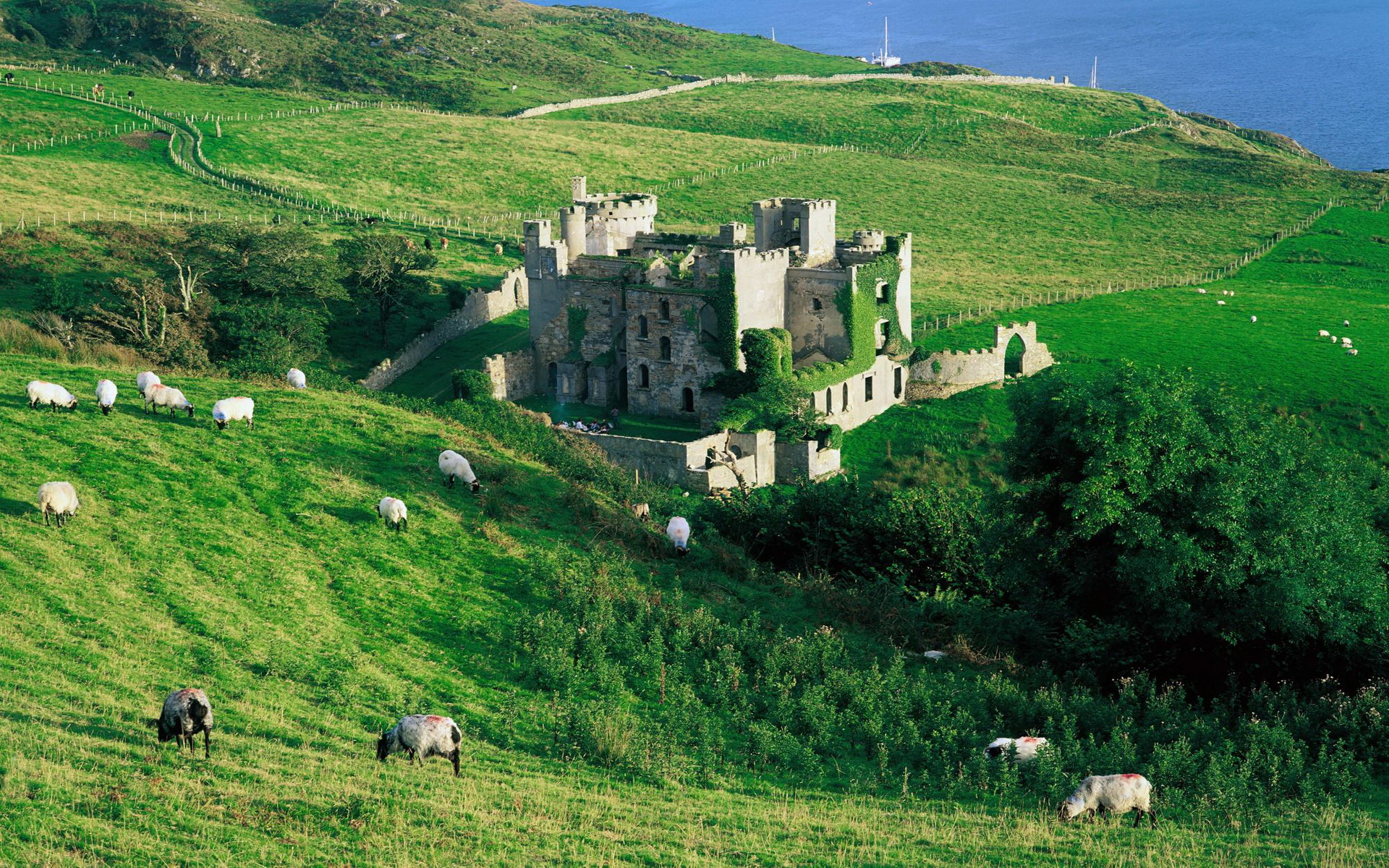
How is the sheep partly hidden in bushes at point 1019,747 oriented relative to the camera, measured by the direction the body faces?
to the viewer's left

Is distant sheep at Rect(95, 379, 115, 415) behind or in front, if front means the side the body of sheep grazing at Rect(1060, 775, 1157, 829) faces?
in front

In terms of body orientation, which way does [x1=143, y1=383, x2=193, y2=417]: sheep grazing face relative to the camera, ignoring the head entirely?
to the viewer's right

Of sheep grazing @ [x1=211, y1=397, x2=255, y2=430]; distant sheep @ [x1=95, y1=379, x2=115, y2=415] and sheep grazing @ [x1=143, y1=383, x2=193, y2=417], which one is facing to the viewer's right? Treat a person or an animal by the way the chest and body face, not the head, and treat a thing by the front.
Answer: sheep grazing @ [x1=143, y1=383, x2=193, y2=417]

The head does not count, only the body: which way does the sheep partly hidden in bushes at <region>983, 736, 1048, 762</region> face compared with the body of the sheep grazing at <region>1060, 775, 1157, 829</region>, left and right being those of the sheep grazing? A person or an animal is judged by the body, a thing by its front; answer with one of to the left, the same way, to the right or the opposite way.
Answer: the same way

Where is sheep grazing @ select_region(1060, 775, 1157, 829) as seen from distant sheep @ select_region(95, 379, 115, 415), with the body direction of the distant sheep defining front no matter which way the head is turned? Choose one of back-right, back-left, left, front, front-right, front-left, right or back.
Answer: front-left

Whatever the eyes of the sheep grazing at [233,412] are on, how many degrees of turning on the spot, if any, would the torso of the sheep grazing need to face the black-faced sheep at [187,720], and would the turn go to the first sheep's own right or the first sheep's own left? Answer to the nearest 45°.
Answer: approximately 90° to the first sheep's own left

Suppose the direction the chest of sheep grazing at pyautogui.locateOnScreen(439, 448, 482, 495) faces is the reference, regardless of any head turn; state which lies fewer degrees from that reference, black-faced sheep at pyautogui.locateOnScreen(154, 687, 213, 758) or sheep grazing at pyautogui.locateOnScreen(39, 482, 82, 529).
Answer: the black-faced sheep

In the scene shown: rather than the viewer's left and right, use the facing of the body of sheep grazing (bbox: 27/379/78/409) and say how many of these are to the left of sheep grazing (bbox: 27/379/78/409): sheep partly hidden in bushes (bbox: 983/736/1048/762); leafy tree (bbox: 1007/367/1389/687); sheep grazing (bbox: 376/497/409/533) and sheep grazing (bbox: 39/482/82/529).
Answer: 0

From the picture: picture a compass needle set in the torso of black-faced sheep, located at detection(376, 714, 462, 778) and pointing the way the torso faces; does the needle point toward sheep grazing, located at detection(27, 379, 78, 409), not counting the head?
no

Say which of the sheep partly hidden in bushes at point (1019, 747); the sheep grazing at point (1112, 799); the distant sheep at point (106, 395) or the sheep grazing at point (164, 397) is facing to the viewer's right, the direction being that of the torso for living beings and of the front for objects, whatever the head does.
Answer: the sheep grazing at point (164, 397)

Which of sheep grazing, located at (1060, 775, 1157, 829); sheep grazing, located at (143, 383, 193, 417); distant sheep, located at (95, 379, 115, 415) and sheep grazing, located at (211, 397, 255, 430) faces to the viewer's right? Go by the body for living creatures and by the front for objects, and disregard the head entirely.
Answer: sheep grazing, located at (143, 383, 193, 417)

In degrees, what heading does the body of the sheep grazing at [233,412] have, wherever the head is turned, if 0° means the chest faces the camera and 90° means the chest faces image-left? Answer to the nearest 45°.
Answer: approximately 90°

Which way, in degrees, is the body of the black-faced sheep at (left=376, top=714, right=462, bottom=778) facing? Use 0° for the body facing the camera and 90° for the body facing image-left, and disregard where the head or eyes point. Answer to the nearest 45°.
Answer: approximately 90°

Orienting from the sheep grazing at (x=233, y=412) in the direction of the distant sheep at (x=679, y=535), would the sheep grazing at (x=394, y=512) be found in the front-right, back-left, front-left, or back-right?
front-right

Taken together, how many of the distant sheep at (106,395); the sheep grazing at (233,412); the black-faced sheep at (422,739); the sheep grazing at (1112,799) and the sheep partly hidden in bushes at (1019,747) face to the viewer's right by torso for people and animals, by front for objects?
0

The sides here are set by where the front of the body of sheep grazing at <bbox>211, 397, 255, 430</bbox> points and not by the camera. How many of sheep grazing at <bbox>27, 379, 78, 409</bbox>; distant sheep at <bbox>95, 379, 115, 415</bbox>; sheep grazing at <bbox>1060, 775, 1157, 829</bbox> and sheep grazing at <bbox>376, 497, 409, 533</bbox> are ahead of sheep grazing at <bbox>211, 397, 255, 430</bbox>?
2

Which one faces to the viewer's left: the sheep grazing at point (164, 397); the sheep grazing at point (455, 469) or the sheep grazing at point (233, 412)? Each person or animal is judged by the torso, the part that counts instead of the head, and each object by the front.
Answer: the sheep grazing at point (233, 412)

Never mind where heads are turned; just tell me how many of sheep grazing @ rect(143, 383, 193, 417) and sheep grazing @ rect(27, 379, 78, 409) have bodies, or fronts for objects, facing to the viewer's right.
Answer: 2

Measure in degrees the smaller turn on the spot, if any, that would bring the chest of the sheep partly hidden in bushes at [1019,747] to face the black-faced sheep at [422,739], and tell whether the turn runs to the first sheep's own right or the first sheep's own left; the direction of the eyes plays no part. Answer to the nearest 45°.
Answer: approximately 45° to the first sheep's own left

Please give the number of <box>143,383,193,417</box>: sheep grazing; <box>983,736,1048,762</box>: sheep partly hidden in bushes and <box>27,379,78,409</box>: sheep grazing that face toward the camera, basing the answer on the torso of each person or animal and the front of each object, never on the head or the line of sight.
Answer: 0
